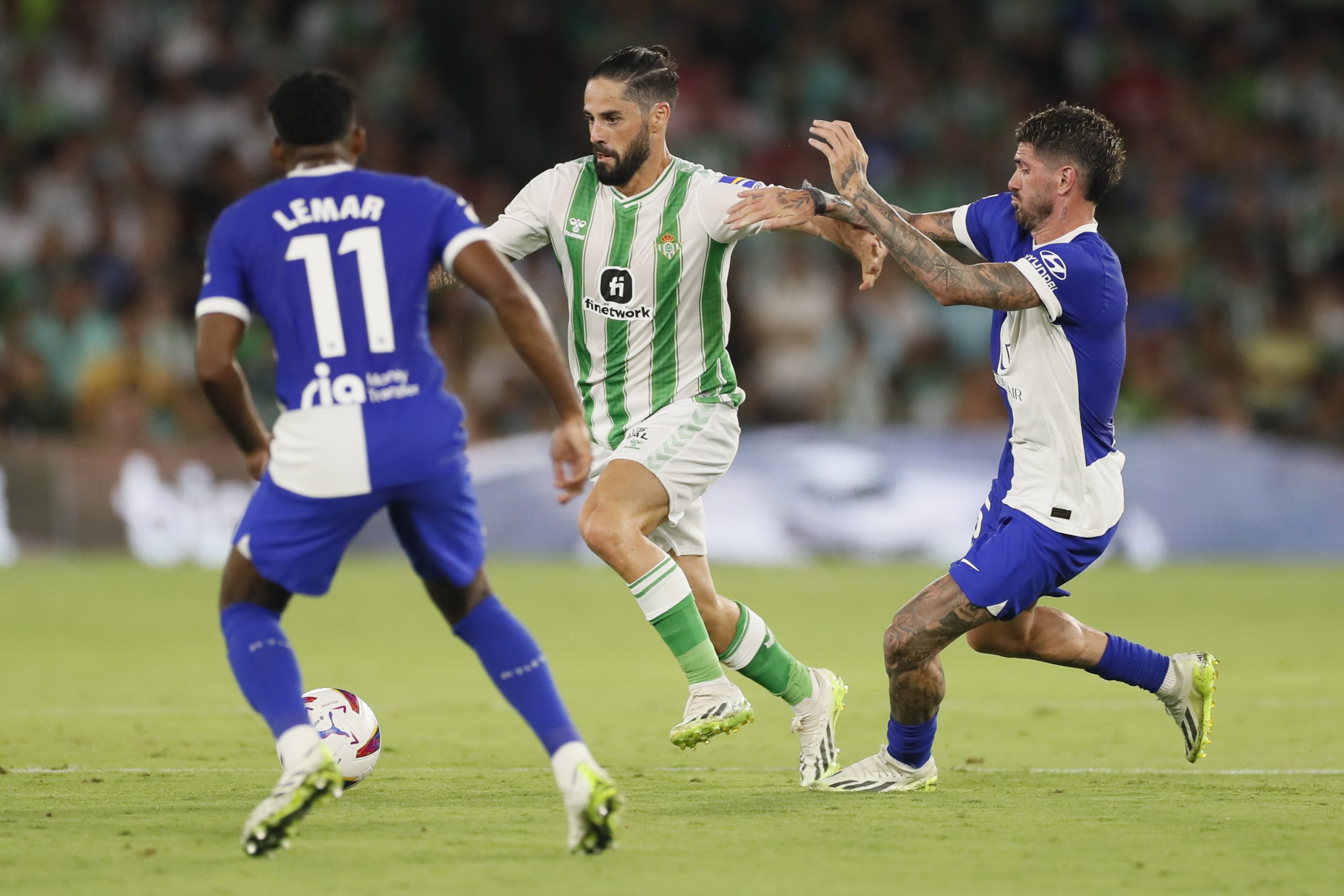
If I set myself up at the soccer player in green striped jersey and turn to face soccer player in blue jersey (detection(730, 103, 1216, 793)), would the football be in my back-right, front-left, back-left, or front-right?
back-right

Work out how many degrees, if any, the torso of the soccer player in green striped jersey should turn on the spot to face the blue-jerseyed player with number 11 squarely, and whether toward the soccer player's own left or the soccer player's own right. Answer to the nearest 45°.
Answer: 0° — they already face them

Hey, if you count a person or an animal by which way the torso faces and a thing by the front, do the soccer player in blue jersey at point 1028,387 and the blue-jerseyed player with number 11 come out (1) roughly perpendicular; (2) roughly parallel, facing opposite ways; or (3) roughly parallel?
roughly perpendicular

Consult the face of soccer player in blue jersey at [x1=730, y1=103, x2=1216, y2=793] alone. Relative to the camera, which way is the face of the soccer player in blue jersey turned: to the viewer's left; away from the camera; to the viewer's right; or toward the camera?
to the viewer's left

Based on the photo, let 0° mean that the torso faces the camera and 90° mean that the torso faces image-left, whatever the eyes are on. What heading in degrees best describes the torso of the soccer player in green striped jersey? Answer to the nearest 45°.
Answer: approximately 45°

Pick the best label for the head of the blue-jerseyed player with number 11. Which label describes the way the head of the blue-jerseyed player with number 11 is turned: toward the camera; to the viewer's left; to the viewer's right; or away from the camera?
away from the camera

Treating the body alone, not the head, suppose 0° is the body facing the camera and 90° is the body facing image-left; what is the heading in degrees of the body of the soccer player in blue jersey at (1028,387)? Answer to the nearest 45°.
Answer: approximately 90°

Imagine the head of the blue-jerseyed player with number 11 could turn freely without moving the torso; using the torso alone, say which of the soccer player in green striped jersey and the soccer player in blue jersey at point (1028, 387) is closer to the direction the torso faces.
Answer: the soccer player in green striped jersey

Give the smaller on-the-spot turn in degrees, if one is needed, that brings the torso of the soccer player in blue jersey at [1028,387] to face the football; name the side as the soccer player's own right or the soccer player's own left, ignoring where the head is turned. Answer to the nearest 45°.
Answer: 0° — they already face it

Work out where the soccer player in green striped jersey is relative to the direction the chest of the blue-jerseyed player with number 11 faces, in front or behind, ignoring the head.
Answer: in front

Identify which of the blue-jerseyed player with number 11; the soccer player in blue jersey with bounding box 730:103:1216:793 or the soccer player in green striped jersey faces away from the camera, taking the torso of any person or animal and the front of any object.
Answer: the blue-jerseyed player with number 11

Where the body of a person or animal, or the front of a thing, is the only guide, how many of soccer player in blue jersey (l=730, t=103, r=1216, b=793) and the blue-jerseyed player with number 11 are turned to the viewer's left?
1

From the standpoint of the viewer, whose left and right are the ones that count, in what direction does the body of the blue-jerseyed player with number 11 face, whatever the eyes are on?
facing away from the viewer
